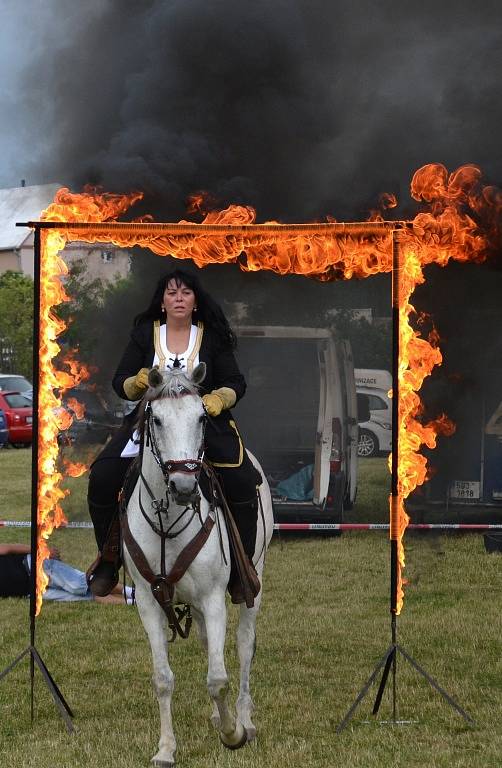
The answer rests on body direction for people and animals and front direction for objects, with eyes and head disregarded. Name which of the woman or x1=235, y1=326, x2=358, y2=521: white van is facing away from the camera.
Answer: the white van

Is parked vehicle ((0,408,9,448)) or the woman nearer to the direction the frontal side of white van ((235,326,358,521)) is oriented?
the parked vehicle

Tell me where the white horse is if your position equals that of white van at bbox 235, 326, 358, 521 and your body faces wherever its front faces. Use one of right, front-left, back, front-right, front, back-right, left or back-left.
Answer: back

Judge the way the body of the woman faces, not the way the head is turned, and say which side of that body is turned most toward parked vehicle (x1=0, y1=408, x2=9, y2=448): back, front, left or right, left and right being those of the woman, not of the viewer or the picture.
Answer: back

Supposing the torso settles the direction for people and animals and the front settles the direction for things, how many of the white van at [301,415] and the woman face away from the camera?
1

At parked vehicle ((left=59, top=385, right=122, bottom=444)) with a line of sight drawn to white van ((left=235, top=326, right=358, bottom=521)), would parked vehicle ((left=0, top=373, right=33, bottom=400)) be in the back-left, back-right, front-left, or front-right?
back-left

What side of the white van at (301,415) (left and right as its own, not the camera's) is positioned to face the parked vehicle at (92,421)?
left

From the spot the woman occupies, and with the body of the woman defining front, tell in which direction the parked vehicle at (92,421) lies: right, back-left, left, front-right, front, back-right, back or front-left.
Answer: back

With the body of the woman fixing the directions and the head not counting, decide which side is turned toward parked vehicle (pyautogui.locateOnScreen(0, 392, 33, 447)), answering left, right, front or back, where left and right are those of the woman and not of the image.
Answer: back

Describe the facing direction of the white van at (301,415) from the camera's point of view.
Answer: facing away from the viewer

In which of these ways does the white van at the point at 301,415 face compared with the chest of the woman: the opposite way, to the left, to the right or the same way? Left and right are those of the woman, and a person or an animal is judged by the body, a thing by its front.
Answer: the opposite way

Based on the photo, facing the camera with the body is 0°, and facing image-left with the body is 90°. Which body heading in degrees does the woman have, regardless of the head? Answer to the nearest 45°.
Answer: approximately 0°

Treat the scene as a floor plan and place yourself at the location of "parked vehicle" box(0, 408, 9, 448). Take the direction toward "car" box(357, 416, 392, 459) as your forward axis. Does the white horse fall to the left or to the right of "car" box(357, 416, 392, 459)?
right
